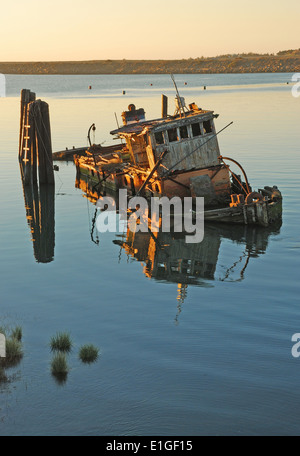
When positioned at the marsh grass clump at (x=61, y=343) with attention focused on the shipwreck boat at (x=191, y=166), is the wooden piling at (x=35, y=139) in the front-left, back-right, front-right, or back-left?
front-left

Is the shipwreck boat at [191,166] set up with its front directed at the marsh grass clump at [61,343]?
no

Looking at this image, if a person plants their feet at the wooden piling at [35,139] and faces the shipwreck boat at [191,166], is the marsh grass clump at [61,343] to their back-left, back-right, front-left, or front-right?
front-right

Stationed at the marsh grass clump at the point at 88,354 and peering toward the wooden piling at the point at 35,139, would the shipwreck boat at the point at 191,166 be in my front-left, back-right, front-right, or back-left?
front-right

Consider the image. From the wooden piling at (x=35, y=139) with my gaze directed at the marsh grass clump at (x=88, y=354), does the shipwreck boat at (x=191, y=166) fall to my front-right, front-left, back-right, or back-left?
front-left

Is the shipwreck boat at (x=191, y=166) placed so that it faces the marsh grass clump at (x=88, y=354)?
no

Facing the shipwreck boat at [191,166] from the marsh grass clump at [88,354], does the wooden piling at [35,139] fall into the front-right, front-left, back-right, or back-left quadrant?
front-left
